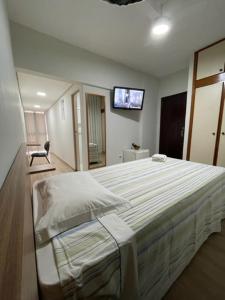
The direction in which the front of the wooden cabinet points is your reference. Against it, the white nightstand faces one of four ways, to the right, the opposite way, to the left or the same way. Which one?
to the left

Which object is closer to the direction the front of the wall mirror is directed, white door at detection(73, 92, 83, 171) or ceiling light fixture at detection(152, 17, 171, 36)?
the ceiling light fixture

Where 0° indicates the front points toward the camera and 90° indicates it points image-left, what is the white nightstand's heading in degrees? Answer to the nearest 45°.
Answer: approximately 315°

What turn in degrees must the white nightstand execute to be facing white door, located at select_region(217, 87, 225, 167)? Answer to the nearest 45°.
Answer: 0° — it already faces it

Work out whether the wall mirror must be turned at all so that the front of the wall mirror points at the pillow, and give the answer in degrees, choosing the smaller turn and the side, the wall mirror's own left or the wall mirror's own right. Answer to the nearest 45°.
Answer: approximately 45° to the wall mirror's own right

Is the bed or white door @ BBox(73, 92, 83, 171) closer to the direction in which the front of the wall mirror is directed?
the bed

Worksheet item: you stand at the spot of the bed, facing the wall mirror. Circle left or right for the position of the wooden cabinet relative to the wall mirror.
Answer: right

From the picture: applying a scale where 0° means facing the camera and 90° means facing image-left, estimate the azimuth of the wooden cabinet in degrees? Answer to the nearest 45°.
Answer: approximately 45°
